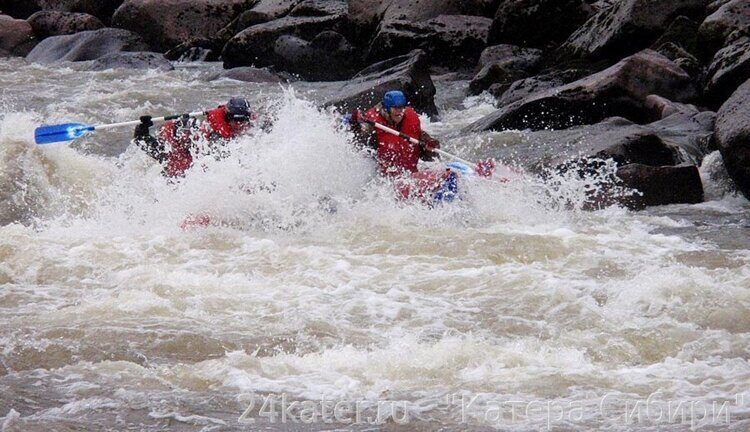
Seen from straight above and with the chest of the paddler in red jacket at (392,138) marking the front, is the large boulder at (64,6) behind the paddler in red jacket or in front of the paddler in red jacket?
behind

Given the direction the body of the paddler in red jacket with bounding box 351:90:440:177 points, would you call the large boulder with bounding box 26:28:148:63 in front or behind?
behind

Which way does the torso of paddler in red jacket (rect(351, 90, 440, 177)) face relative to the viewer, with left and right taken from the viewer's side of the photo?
facing the viewer and to the right of the viewer

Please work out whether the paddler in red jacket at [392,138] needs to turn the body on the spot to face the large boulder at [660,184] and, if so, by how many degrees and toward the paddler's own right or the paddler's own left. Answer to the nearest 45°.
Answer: approximately 45° to the paddler's own left

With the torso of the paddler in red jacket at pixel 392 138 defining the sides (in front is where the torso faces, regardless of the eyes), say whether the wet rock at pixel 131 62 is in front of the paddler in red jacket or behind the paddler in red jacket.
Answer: behind

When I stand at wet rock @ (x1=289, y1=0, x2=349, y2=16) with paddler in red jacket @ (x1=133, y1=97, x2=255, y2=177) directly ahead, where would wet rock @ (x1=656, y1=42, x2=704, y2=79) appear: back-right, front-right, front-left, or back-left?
front-left

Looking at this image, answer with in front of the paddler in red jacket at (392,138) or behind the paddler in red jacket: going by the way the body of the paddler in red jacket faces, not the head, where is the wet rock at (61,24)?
behind

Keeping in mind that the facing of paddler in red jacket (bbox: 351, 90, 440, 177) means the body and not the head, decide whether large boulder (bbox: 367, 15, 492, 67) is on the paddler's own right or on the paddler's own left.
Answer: on the paddler's own left

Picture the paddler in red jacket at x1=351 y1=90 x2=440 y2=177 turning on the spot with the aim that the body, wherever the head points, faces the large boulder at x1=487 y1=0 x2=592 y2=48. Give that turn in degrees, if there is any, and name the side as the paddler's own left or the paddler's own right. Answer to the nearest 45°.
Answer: approximately 135° to the paddler's own left

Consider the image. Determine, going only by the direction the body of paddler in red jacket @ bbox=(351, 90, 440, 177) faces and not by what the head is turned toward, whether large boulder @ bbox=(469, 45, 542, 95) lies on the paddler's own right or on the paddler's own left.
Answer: on the paddler's own left

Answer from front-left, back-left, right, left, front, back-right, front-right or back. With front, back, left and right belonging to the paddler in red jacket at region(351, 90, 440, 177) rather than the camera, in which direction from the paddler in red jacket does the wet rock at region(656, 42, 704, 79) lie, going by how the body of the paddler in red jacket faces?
left
